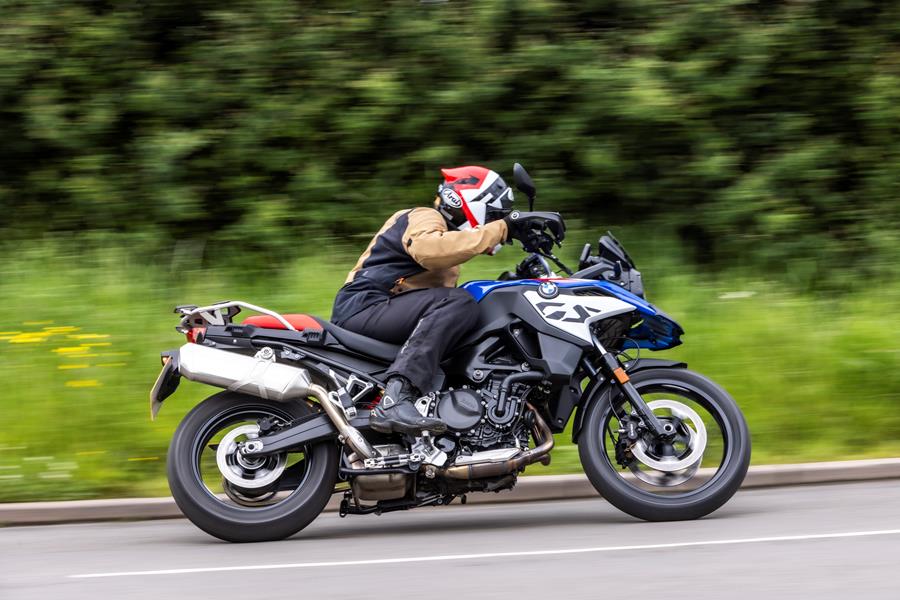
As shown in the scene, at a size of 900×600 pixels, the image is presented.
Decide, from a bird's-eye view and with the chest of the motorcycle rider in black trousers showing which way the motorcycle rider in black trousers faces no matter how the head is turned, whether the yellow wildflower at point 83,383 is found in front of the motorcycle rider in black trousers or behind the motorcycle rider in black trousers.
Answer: behind

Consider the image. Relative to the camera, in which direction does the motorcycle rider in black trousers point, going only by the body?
to the viewer's right

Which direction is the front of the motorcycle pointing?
to the viewer's right

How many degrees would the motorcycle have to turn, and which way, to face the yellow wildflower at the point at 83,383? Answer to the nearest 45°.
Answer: approximately 135° to its left

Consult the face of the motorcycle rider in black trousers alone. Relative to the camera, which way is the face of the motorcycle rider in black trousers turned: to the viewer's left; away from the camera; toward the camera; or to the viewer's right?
to the viewer's right
